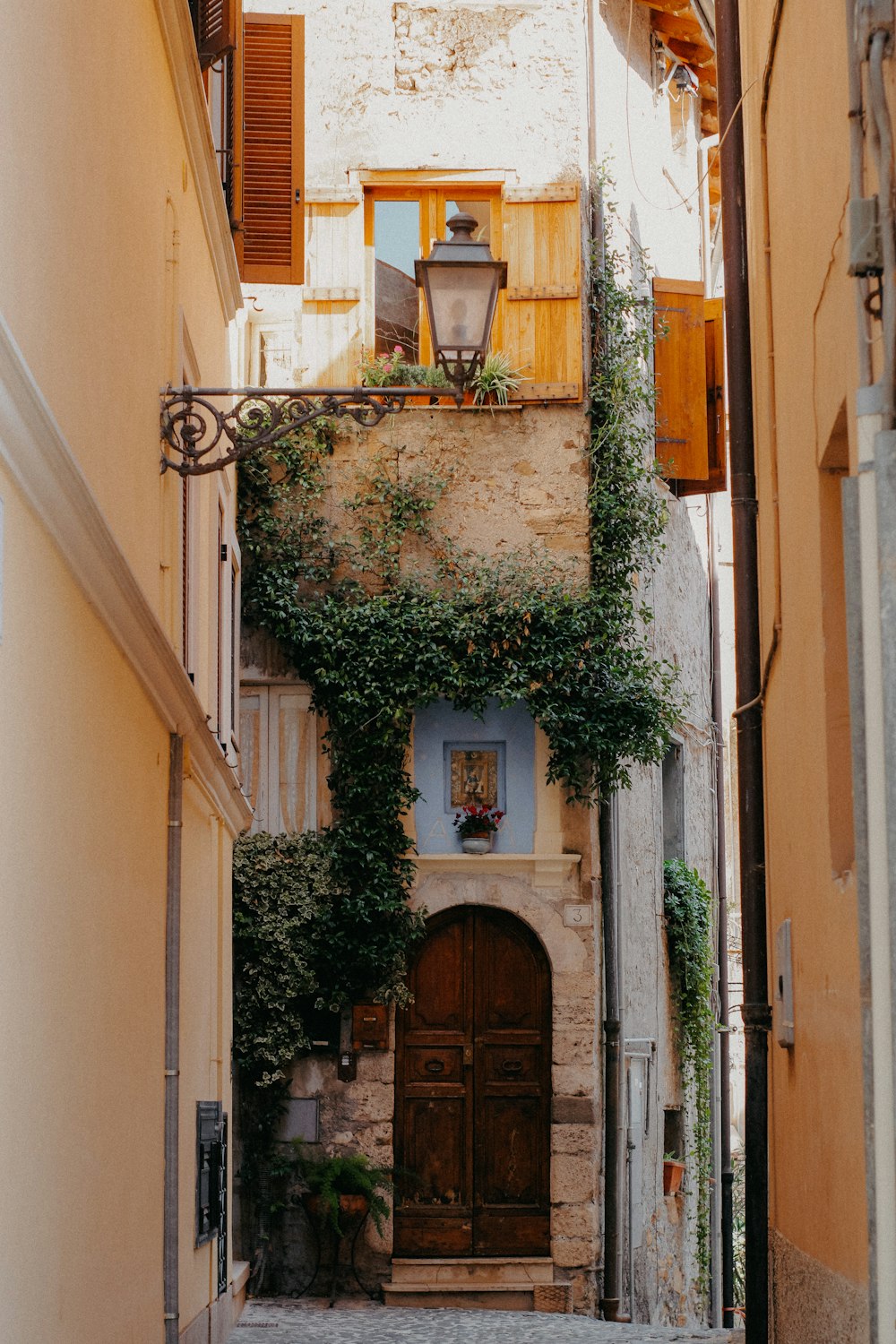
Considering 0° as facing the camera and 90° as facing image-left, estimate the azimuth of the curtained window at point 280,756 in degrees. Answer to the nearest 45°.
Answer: approximately 0°

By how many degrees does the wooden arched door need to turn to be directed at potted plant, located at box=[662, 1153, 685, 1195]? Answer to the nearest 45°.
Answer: approximately 135° to its left
